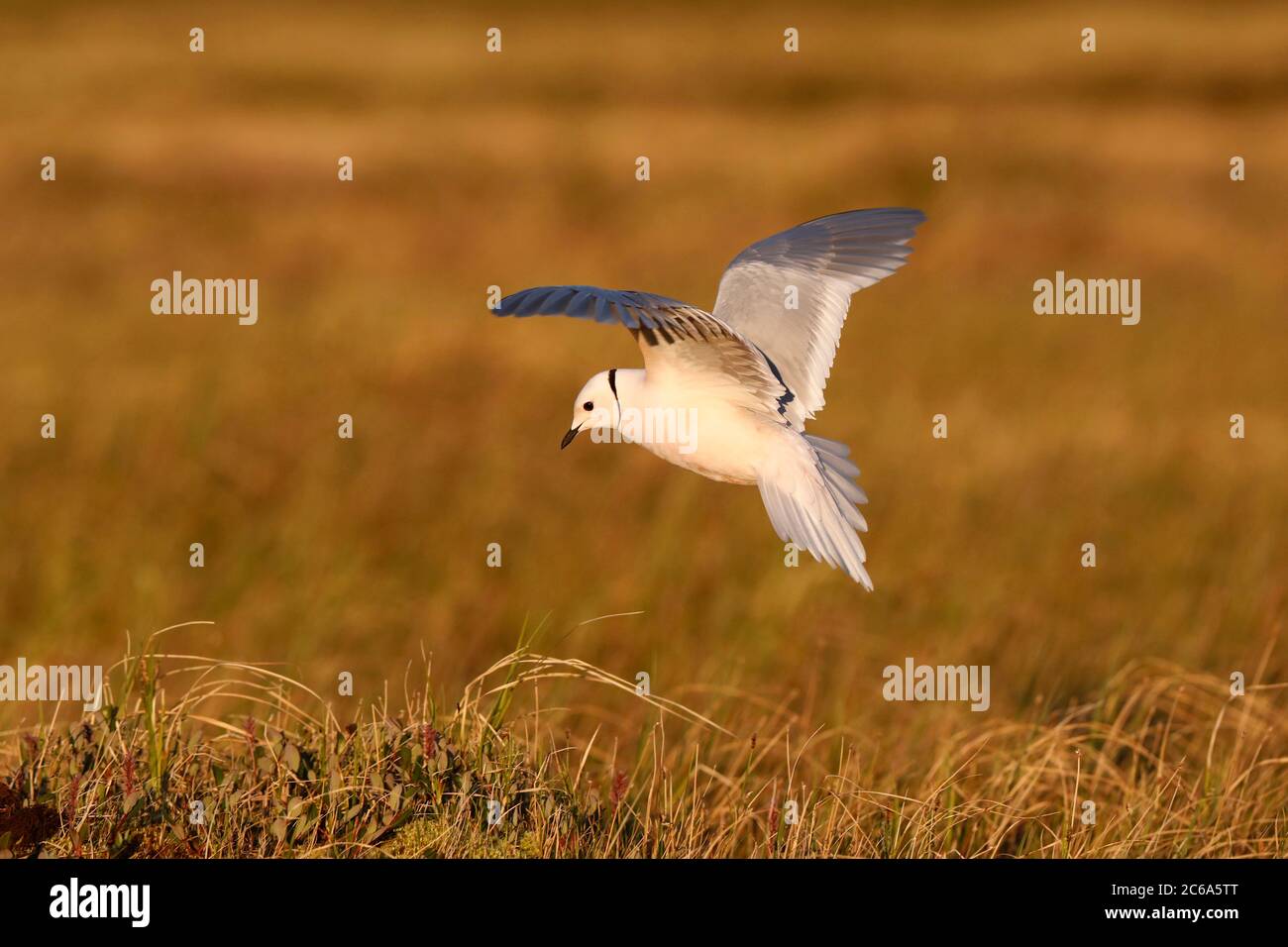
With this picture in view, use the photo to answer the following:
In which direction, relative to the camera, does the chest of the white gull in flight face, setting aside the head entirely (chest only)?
to the viewer's left
